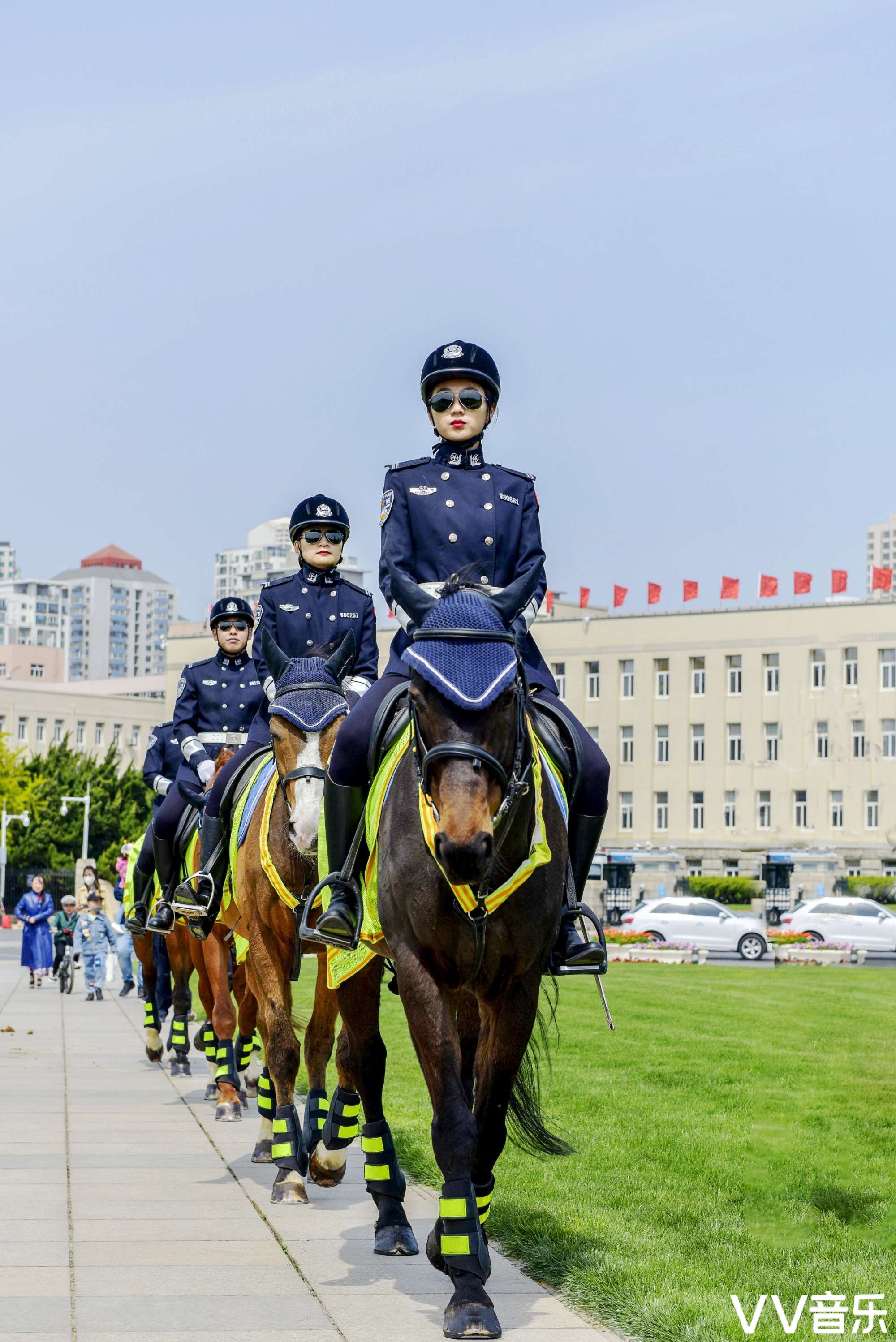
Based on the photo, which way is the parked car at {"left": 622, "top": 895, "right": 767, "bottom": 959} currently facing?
to the viewer's right

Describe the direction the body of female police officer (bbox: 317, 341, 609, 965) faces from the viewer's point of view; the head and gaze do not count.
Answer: toward the camera

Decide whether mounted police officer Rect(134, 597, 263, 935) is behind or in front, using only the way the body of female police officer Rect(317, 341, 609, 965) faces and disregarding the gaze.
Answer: behind

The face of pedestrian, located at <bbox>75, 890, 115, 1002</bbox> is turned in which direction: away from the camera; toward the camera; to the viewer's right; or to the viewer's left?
toward the camera

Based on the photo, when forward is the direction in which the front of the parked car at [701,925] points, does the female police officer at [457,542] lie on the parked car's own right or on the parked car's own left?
on the parked car's own right

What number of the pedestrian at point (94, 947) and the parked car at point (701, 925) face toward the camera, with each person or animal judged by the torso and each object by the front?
1

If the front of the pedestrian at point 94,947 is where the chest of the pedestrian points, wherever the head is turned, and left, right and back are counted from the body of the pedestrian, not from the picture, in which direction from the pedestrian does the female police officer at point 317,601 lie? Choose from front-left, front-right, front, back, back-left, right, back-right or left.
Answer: front

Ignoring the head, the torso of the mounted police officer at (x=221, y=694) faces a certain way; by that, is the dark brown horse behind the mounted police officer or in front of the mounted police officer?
in front

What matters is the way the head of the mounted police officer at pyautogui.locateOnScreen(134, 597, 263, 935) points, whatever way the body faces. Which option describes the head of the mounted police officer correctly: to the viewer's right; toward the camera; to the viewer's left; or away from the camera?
toward the camera

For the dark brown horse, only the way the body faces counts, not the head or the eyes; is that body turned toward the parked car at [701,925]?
no

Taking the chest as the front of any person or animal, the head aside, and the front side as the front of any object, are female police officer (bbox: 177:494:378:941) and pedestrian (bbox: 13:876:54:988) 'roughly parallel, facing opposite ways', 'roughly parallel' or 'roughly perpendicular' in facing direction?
roughly parallel

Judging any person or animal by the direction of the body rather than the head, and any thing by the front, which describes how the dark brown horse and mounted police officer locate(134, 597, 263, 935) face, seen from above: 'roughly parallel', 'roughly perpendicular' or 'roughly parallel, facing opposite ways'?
roughly parallel

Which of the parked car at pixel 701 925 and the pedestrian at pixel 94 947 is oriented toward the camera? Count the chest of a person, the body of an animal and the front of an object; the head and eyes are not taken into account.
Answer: the pedestrian

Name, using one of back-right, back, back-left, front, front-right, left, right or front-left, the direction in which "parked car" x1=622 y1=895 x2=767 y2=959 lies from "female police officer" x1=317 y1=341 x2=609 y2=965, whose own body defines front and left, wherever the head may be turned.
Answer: back

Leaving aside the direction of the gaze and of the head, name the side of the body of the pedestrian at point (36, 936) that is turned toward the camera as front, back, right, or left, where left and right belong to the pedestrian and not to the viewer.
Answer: front

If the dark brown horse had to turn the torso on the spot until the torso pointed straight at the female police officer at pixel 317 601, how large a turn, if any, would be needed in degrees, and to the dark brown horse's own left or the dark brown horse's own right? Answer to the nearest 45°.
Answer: approximately 180°

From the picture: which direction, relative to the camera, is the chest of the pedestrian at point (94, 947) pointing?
toward the camera

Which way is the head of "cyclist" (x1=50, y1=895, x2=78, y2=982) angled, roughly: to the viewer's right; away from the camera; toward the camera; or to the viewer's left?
toward the camera

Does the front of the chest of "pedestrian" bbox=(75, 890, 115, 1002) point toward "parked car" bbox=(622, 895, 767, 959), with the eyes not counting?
no

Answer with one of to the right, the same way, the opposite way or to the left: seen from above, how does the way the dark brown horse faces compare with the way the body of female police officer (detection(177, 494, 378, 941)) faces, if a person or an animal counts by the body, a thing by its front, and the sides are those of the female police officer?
the same way

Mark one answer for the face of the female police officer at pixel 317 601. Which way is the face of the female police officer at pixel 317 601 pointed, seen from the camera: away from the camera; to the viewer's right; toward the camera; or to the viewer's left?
toward the camera
